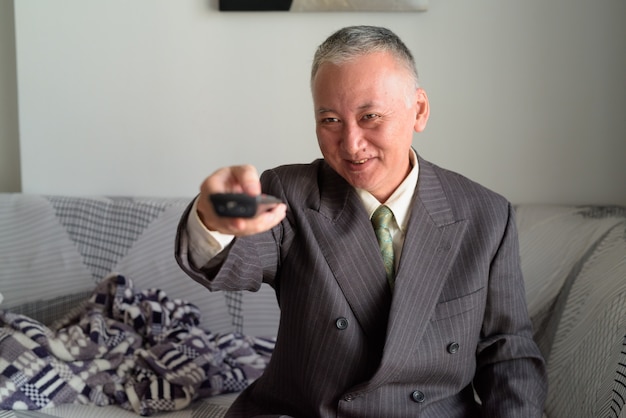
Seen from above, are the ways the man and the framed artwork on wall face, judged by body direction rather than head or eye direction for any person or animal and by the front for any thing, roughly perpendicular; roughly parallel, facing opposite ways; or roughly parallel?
roughly parallel

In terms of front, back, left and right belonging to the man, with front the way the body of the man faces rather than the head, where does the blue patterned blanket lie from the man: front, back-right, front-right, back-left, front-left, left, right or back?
back-right

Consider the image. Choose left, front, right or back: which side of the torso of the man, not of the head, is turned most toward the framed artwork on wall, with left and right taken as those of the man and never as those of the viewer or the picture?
back

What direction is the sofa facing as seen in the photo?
toward the camera

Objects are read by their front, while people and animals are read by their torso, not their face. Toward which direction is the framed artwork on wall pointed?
toward the camera

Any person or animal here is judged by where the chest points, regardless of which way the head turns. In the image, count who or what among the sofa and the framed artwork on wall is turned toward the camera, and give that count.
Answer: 2

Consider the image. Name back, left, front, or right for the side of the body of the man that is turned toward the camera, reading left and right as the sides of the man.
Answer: front

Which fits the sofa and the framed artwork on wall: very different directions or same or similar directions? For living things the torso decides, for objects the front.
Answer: same or similar directions

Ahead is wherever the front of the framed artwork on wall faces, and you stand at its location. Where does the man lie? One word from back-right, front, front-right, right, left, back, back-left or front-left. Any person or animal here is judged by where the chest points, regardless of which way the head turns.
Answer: front
